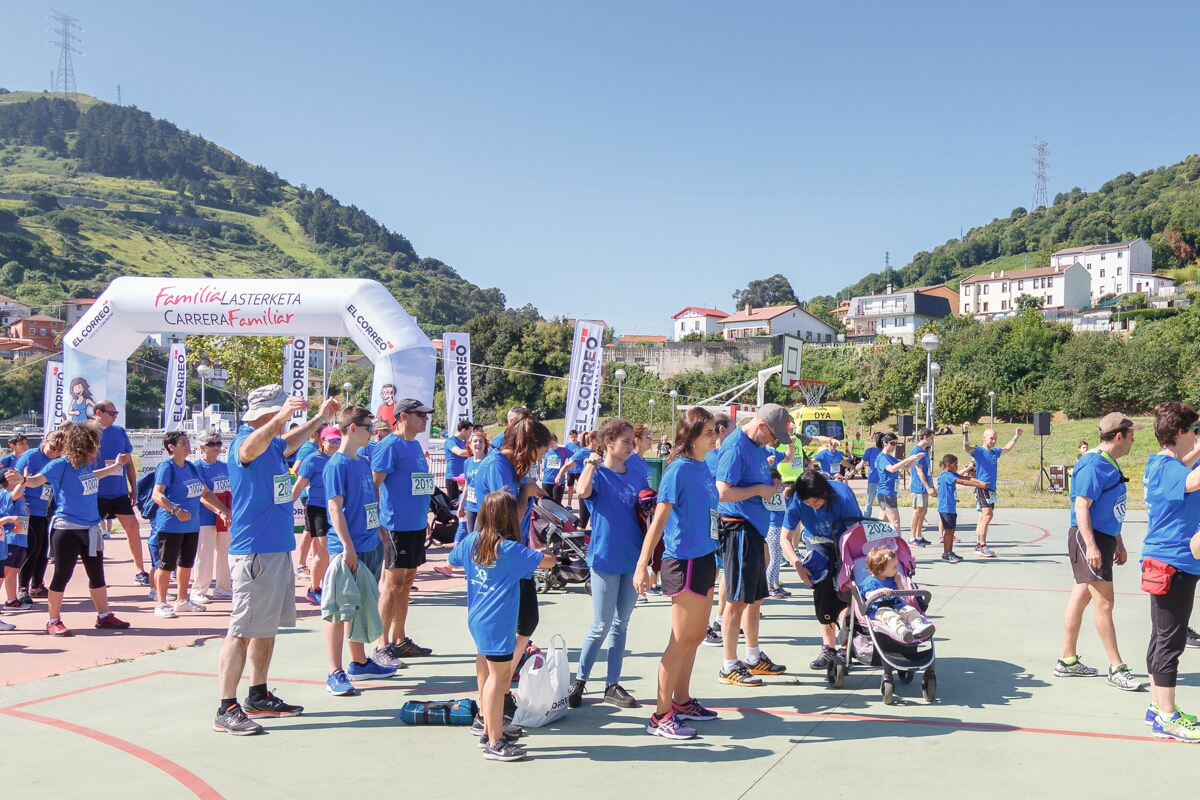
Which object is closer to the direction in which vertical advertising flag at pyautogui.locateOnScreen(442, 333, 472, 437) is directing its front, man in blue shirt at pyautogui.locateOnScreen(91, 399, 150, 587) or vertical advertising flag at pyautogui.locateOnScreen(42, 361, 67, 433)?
the man in blue shirt

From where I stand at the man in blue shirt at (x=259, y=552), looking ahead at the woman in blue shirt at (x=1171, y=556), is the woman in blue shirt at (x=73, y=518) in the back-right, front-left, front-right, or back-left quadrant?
back-left

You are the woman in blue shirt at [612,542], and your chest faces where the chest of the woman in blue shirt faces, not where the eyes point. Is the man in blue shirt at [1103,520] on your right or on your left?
on your left

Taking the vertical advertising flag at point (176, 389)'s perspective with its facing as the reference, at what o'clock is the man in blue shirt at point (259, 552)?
The man in blue shirt is roughly at 12 o'clock from the vertical advertising flag.
